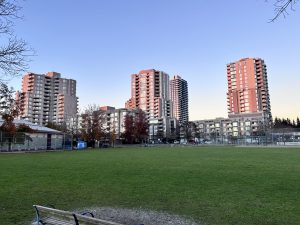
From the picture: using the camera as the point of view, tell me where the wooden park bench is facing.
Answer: facing away from the viewer and to the right of the viewer
